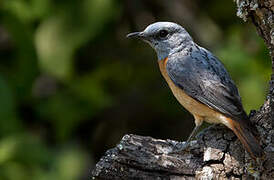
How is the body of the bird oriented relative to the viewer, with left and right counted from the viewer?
facing to the left of the viewer
